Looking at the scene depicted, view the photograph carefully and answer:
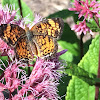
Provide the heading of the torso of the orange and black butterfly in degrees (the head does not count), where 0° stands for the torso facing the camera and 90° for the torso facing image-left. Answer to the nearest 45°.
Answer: approximately 180°

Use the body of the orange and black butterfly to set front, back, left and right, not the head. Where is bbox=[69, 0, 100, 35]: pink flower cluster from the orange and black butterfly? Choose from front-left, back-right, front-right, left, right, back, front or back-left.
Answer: front-right

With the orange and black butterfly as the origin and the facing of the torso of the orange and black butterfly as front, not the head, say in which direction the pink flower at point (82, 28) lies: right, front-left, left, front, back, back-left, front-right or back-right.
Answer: front-right
